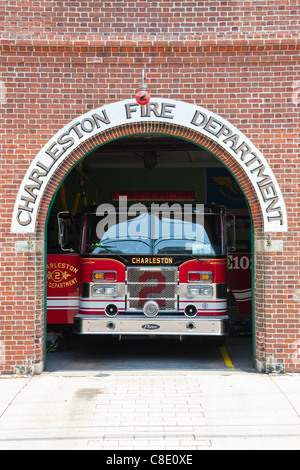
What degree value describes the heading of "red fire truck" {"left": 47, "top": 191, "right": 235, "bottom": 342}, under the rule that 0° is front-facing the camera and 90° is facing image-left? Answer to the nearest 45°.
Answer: approximately 0°

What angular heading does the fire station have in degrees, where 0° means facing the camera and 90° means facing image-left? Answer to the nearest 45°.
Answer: approximately 0°
